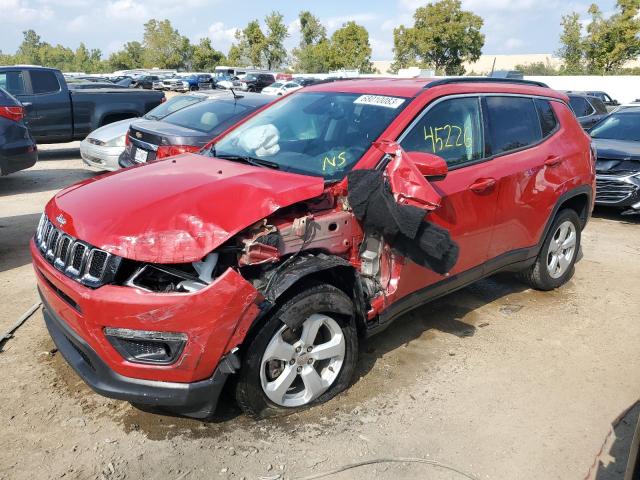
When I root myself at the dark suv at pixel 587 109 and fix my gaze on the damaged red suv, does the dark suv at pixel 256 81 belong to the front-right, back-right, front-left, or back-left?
back-right

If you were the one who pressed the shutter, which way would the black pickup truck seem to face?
facing to the left of the viewer

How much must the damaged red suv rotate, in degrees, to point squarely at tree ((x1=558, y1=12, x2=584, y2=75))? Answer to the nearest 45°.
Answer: approximately 180°

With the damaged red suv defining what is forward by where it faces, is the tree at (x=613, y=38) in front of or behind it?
behind

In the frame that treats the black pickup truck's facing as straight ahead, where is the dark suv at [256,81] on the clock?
The dark suv is roughly at 4 o'clock from the black pickup truck.

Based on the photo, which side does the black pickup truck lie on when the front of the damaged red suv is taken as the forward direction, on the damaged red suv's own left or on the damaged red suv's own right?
on the damaged red suv's own right

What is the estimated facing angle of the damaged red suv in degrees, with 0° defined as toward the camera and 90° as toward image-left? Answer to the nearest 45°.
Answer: approximately 45°

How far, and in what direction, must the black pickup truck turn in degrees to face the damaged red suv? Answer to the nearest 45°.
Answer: approximately 90° to its left

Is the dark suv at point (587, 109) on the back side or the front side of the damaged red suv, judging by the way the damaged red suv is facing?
on the back side

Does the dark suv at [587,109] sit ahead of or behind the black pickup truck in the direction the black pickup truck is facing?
behind
